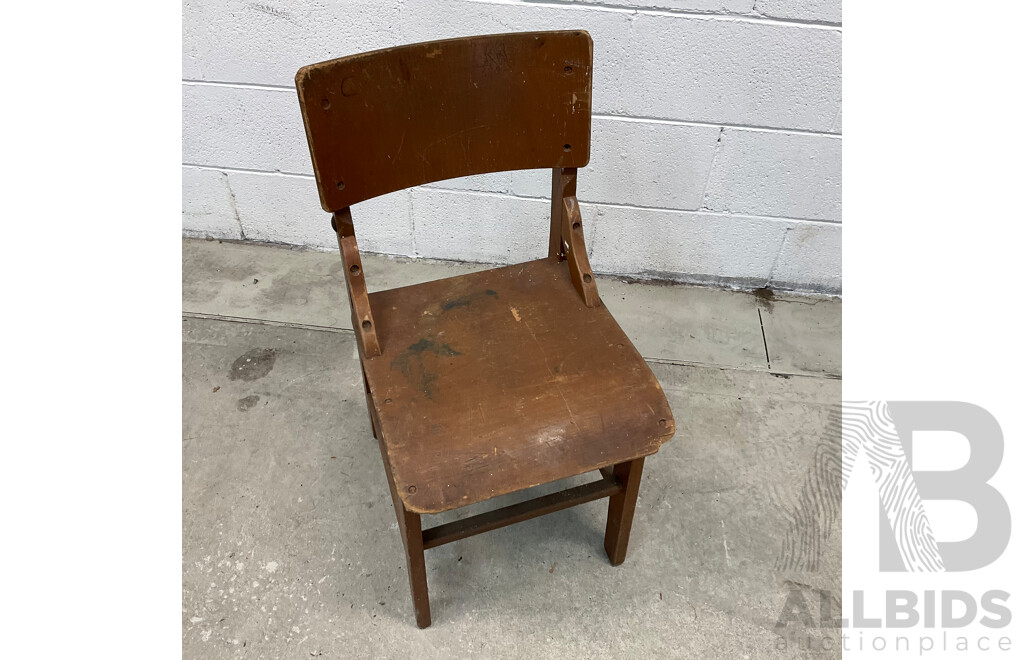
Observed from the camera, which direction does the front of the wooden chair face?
facing the viewer and to the right of the viewer
